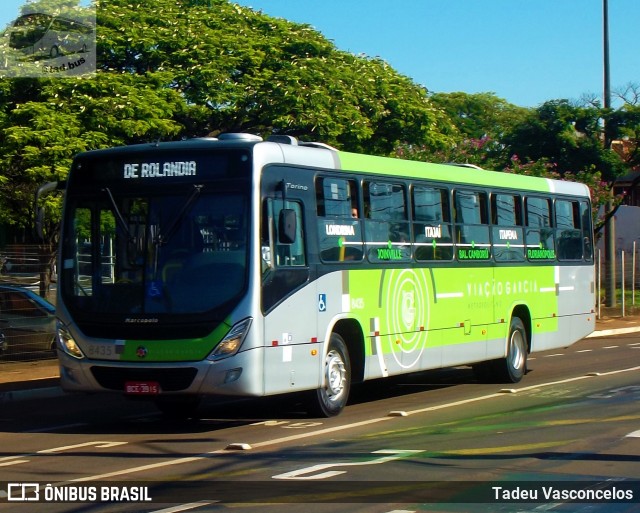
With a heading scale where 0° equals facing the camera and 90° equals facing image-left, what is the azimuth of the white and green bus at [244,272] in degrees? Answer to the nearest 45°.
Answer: approximately 45°

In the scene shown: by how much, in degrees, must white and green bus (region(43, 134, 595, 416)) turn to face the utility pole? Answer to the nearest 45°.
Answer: approximately 180°

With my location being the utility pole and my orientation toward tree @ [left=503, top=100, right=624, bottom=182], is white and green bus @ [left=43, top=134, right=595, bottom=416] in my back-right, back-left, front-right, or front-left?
back-left

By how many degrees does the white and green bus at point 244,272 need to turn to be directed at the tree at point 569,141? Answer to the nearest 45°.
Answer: approximately 135° to its right

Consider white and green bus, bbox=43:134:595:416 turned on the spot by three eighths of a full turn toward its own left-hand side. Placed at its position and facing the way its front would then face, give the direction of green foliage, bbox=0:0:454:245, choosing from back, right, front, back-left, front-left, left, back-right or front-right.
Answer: left
